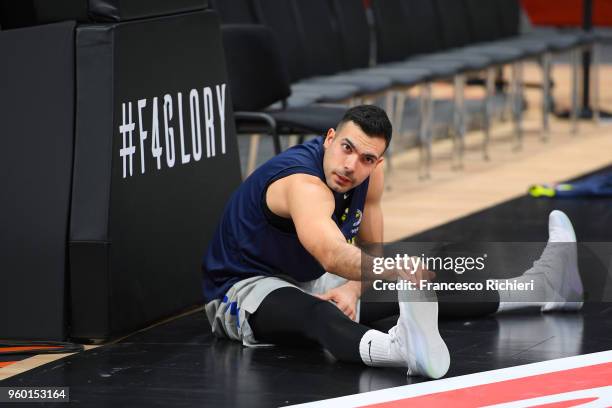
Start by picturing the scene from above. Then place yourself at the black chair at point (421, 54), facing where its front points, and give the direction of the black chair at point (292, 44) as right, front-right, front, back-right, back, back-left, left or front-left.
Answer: right

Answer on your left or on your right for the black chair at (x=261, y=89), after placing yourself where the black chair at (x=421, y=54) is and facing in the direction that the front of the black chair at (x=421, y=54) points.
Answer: on your right

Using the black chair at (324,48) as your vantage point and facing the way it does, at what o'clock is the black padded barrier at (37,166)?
The black padded barrier is roughly at 2 o'clock from the black chair.

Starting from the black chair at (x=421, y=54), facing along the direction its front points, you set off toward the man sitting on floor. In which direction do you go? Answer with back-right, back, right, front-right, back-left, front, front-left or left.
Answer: front-right

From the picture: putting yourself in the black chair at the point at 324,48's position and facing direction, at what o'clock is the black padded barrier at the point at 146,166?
The black padded barrier is roughly at 2 o'clock from the black chair.

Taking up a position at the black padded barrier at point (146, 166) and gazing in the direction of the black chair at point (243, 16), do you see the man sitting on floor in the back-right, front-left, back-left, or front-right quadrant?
back-right

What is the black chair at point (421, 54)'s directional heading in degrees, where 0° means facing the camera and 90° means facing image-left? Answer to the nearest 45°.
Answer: approximately 315°

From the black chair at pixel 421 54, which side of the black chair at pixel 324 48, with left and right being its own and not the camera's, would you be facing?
left
